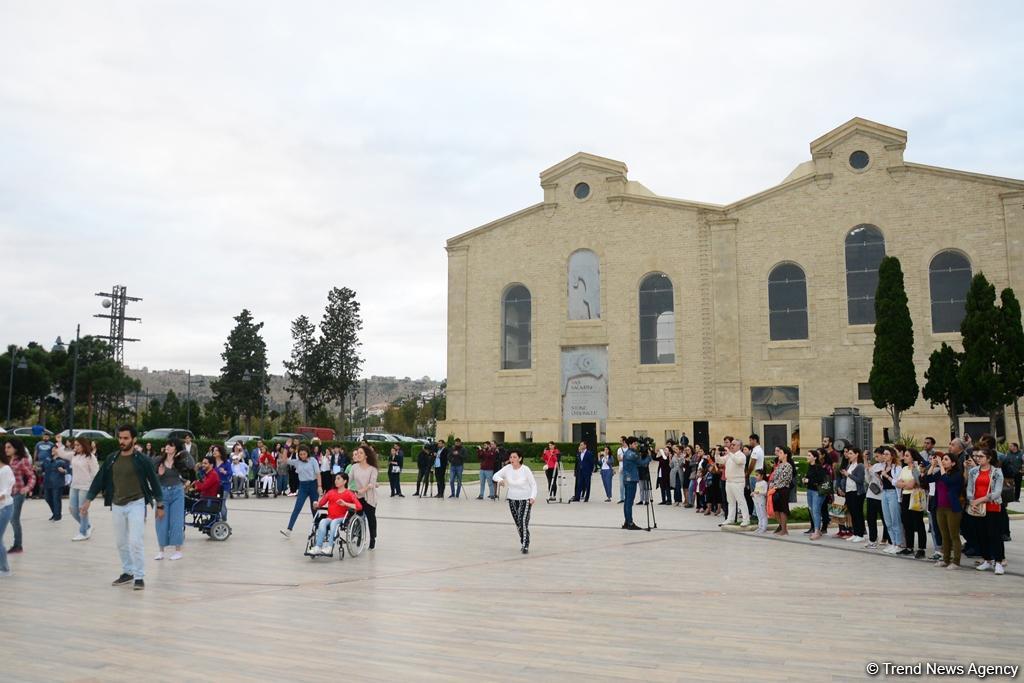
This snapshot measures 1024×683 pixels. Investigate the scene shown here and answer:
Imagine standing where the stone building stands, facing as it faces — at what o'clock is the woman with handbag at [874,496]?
The woman with handbag is roughly at 12 o'clock from the stone building.

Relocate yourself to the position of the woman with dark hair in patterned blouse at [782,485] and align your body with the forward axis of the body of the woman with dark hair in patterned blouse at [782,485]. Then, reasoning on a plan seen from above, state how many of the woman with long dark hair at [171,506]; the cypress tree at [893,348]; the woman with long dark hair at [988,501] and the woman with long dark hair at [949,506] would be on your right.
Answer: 1

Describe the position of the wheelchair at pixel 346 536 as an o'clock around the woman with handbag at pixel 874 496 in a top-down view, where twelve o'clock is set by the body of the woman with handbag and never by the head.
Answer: The wheelchair is roughly at 11 o'clock from the woman with handbag.

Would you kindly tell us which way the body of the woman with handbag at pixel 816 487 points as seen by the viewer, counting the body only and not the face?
to the viewer's left

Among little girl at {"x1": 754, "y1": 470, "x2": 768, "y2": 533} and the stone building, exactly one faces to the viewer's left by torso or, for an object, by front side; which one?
the little girl

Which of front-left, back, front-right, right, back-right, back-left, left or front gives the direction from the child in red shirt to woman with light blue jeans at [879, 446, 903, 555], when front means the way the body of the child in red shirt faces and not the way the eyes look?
back-left

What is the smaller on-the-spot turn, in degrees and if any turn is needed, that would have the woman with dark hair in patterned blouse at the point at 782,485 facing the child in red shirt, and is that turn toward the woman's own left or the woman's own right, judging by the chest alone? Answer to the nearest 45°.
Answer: approximately 45° to the woman's own left

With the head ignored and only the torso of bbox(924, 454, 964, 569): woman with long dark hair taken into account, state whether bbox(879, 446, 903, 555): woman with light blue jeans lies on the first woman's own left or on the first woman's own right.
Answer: on the first woman's own right

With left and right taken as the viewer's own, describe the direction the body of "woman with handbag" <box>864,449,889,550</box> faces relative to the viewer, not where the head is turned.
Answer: facing to the left of the viewer

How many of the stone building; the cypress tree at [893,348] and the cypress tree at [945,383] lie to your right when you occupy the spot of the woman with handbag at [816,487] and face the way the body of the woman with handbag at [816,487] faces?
3

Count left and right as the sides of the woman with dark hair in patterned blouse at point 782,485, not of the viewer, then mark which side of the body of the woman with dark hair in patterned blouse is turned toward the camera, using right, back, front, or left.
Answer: left

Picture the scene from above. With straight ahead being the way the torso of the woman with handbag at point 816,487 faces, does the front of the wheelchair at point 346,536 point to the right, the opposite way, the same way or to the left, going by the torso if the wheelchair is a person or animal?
to the left

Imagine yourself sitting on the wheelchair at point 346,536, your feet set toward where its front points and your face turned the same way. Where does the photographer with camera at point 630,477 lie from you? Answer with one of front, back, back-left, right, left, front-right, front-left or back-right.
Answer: back

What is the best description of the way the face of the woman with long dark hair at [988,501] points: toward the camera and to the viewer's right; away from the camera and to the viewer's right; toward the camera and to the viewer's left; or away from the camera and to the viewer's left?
toward the camera and to the viewer's left

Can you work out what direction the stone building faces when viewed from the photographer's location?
facing the viewer

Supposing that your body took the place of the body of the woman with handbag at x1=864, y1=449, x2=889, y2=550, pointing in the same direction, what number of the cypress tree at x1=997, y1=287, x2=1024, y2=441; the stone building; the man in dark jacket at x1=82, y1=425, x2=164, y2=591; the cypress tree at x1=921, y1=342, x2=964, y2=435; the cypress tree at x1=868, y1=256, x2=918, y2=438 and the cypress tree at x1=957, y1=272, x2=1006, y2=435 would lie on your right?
5
